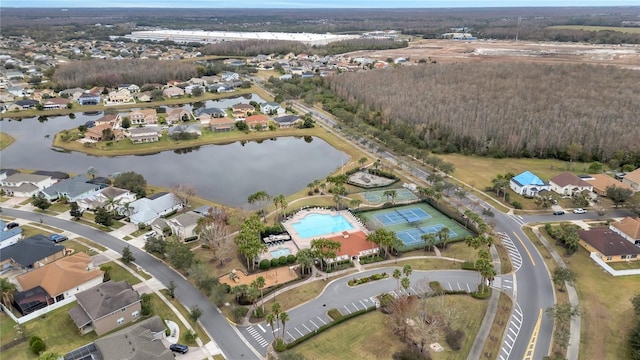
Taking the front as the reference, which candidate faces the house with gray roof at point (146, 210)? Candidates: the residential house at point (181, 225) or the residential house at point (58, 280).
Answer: the residential house at point (58, 280)

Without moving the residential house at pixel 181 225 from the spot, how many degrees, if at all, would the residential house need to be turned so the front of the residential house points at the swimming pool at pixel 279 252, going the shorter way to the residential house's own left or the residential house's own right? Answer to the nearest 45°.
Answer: approximately 90° to the residential house's own left

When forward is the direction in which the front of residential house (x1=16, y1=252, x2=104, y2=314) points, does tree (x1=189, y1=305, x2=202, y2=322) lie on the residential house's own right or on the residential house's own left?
on the residential house's own right

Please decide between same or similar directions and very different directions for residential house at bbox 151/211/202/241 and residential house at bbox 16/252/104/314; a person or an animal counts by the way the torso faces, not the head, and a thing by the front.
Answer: very different directions

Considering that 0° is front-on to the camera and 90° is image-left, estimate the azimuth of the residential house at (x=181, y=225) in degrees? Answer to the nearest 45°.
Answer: approximately 45°

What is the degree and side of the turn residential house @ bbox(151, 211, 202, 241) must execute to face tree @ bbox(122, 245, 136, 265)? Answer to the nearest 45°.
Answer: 0° — it already faces it

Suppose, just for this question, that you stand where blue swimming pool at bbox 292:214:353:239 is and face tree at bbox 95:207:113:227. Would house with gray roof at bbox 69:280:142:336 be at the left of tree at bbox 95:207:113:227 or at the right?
left

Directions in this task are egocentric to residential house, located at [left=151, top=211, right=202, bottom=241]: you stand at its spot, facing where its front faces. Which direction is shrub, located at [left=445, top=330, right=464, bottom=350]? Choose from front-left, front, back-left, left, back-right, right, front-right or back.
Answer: left

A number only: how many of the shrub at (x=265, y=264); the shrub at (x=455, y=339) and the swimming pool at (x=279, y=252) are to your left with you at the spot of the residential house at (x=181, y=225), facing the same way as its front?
3

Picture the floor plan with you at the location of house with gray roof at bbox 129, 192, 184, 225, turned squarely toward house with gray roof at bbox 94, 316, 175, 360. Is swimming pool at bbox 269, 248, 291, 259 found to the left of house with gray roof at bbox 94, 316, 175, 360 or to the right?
left

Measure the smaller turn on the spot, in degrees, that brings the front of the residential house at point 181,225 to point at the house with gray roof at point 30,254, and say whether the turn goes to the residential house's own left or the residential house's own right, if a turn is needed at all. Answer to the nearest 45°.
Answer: approximately 45° to the residential house's own right

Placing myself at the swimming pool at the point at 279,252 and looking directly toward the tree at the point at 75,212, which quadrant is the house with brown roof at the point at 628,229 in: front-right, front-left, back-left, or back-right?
back-right

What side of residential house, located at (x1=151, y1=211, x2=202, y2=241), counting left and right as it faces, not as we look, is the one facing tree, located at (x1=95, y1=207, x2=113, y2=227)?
right

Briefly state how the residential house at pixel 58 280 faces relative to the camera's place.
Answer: facing away from the viewer and to the right of the viewer

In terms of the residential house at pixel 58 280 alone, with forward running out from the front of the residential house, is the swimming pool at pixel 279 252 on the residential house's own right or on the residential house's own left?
on the residential house's own right

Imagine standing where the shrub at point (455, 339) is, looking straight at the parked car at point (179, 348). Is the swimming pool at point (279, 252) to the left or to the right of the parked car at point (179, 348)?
right

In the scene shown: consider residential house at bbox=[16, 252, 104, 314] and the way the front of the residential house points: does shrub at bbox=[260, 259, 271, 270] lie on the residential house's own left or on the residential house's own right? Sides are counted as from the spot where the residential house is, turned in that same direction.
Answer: on the residential house's own right
